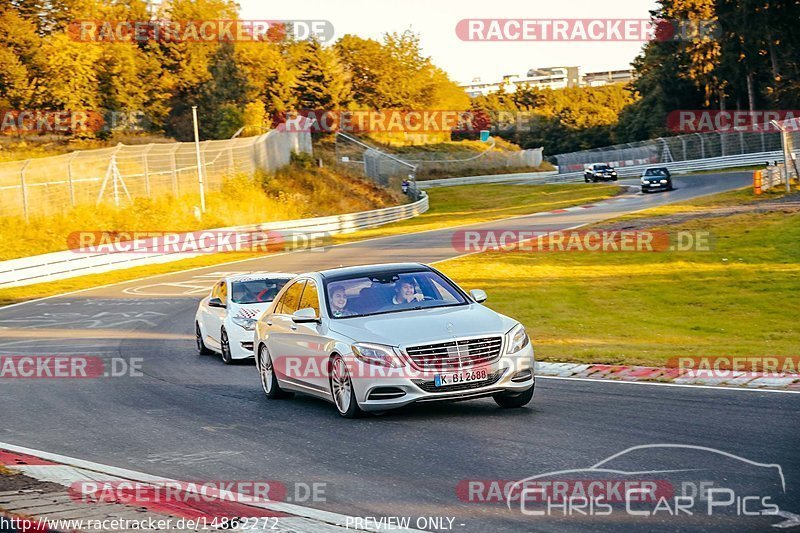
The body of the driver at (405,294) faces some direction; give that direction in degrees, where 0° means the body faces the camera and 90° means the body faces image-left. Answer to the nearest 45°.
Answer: approximately 315°

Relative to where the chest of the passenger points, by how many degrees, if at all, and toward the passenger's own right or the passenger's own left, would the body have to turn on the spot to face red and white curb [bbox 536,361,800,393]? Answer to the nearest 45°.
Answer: approximately 45° to the passenger's own left

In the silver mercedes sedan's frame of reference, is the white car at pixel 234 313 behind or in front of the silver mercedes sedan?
behind

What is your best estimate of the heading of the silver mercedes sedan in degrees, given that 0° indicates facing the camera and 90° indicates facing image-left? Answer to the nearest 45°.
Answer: approximately 315°

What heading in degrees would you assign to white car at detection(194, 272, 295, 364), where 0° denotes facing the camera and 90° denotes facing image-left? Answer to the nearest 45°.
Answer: approximately 315°

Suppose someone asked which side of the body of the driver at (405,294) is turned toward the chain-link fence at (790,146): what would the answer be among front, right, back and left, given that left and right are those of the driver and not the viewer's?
back

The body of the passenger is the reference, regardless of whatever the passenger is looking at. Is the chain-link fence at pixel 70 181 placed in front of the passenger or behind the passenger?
behind

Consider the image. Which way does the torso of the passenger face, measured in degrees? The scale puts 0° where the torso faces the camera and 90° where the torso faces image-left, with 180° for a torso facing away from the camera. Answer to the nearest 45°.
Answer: approximately 315°

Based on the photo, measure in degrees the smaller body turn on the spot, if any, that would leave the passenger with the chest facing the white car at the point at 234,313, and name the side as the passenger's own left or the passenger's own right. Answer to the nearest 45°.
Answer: approximately 135° to the passenger's own left

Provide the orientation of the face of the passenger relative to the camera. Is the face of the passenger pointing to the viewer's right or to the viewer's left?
to the viewer's right
